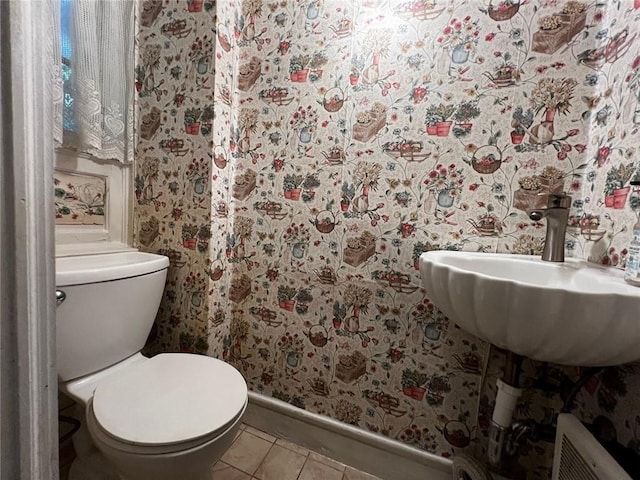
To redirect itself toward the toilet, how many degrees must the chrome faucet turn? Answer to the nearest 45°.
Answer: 0° — it already faces it

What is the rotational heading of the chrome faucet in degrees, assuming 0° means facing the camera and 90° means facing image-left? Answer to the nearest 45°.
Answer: approximately 45°

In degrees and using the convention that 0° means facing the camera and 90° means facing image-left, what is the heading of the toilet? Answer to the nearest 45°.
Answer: approximately 315°
